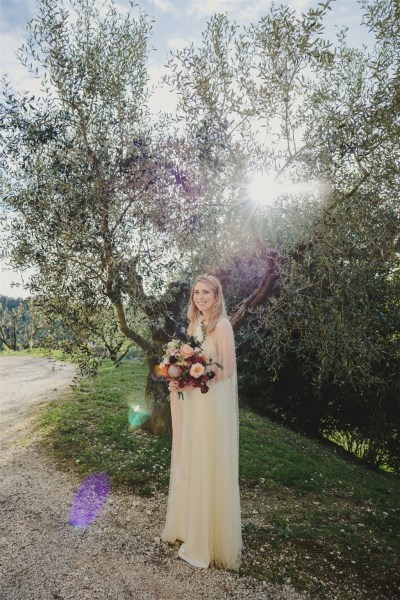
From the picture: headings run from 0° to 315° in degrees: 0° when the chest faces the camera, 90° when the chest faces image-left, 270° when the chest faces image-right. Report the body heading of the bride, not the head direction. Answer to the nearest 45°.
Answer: approximately 45°
